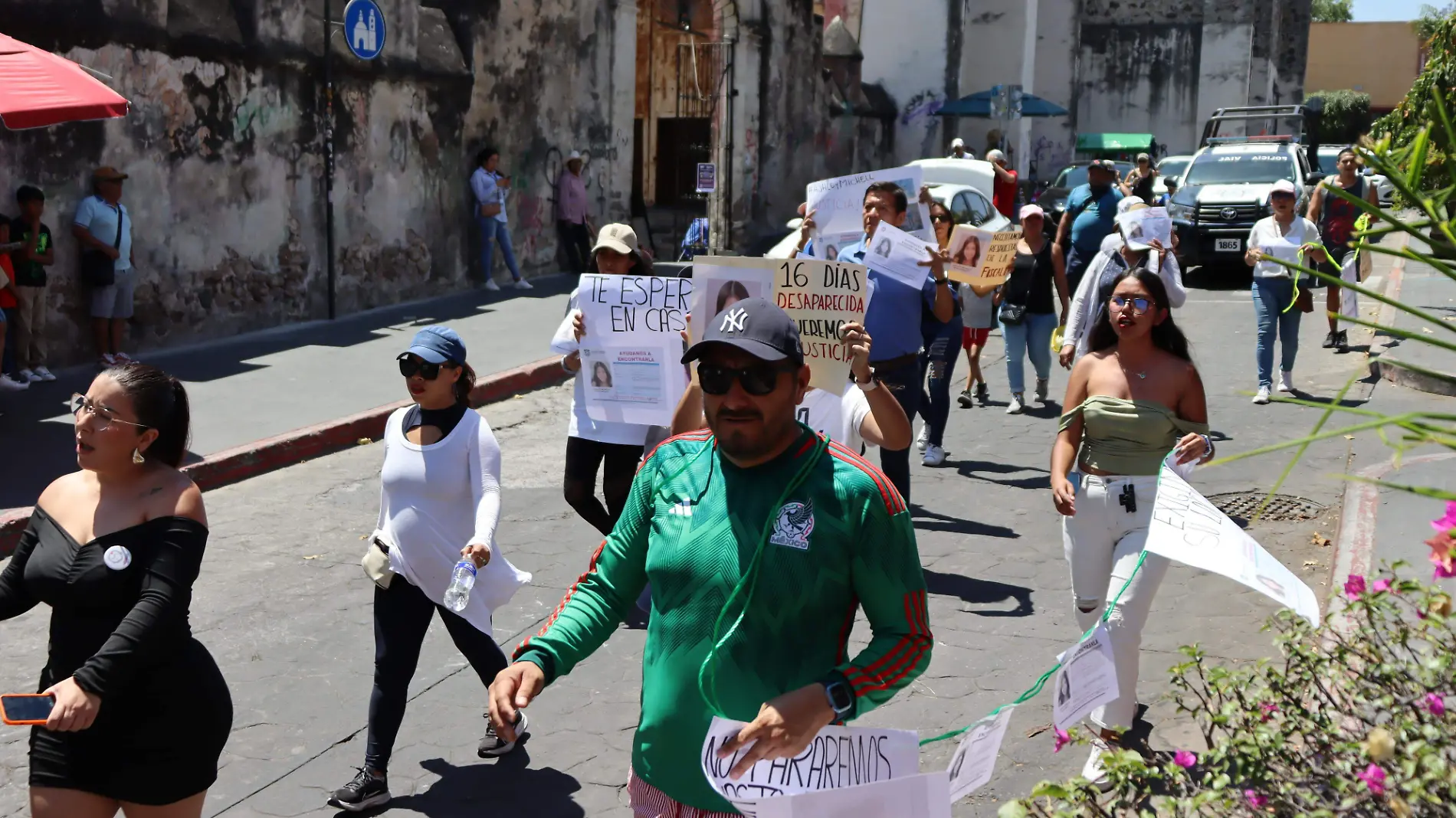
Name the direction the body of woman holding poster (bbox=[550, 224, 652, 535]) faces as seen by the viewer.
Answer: toward the camera

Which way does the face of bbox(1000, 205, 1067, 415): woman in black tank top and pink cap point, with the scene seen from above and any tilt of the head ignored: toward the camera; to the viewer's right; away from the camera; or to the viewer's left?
toward the camera

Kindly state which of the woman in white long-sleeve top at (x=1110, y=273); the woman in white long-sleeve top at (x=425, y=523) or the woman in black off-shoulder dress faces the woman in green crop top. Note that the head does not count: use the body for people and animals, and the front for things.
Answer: the woman in white long-sleeve top at (x=1110, y=273)

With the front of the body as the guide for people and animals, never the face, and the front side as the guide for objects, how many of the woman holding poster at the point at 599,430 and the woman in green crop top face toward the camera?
2

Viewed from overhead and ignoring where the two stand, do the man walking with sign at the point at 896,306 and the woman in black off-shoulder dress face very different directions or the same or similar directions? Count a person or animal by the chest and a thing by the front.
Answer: same or similar directions

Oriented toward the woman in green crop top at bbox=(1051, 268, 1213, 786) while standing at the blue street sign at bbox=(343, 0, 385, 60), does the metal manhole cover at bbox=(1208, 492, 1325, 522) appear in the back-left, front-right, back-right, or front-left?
front-left

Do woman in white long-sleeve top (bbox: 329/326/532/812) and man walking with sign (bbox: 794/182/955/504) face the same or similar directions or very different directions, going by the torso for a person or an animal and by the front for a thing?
same or similar directions

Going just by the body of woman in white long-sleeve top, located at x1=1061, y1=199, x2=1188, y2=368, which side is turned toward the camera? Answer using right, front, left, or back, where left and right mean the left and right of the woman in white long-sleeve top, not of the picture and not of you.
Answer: front

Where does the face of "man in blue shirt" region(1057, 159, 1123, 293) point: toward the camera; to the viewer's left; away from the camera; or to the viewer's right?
toward the camera

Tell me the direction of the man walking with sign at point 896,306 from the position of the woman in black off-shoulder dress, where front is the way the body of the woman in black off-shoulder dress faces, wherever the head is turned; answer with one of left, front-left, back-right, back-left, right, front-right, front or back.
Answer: back

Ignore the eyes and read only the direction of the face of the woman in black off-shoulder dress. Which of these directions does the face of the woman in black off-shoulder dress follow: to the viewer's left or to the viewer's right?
to the viewer's left

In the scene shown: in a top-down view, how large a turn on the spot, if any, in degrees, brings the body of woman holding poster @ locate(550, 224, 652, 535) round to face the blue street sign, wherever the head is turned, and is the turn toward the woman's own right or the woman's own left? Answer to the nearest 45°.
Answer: approximately 180°

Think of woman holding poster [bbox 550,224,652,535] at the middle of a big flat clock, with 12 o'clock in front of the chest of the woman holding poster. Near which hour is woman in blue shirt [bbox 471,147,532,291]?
The woman in blue shirt is roughly at 6 o'clock from the woman holding poster.

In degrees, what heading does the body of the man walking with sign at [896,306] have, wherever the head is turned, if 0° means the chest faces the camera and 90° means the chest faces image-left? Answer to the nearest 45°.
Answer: approximately 45°

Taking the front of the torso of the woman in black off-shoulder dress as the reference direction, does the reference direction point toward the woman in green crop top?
no

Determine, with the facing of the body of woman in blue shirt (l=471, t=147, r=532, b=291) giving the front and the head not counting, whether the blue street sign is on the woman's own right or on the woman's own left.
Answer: on the woman's own right

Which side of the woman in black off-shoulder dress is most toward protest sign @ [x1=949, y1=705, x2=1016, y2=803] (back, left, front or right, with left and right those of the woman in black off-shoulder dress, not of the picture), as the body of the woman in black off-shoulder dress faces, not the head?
left

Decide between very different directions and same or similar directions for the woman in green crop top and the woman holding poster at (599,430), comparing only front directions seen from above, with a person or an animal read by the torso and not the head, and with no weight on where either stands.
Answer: same or similar directions

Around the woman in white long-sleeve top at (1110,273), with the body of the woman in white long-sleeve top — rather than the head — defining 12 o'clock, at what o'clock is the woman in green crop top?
The woman in green crop top is roughly at 12 o'clock from the woman in white long-sleeve top.
